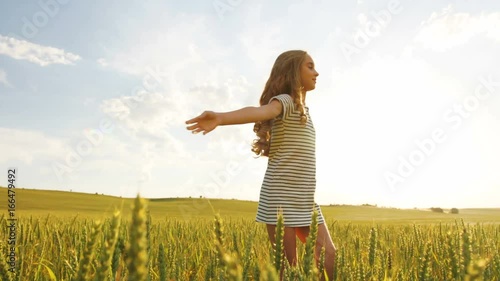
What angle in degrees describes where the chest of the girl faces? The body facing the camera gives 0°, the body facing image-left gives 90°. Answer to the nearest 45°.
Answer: approximately 270°

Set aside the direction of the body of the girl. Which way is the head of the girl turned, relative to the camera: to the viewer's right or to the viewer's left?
to the viewer's right
